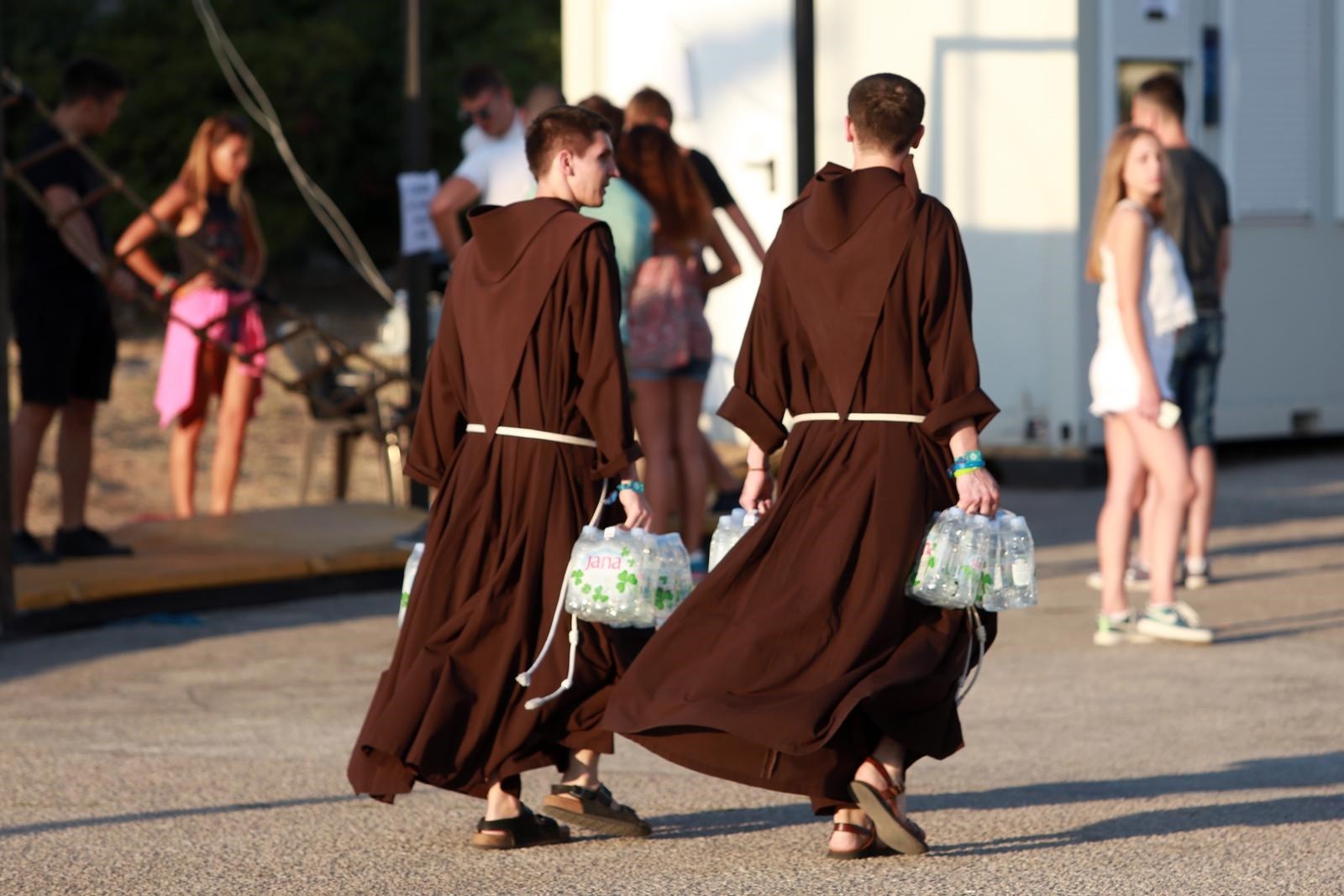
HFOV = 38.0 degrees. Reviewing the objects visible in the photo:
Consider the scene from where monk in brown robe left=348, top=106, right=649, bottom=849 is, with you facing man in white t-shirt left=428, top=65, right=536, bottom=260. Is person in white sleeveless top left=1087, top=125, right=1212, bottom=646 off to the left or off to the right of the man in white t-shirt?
right

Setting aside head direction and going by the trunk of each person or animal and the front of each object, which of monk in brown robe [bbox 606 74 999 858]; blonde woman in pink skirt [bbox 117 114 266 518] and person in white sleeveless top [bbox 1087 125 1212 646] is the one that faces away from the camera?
the monk in brown robe

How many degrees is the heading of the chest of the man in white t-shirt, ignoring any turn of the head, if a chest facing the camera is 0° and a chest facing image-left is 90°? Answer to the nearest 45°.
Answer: approximately 45°

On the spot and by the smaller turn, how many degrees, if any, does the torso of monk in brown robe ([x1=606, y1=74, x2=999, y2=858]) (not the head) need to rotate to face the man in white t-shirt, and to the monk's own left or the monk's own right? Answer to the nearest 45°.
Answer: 0° — they already face them

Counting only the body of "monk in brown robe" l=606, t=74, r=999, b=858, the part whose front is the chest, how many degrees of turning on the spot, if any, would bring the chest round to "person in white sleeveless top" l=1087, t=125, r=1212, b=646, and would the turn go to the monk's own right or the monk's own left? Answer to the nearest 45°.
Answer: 0° — they already face them

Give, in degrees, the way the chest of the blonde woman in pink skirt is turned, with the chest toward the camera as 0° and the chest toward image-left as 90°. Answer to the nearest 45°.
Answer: approximately 315°

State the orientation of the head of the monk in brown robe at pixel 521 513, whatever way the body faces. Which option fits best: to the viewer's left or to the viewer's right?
to the viewer's right

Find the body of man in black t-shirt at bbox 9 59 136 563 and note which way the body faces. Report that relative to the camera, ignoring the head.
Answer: to the viewer's right

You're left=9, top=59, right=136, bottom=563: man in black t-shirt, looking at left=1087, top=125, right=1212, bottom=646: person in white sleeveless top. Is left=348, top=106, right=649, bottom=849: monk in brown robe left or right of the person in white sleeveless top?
right

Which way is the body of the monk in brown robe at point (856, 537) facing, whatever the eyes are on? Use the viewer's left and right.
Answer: facing away from the viewer

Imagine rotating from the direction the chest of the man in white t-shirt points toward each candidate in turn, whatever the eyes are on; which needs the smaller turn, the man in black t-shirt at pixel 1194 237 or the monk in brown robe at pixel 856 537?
the monk in brown robe

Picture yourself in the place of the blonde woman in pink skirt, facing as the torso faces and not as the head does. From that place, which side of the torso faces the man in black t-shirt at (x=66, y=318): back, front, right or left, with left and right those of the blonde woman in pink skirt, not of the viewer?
right

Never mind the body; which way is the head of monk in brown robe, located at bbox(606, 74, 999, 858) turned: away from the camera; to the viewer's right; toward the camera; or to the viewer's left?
away from the camera

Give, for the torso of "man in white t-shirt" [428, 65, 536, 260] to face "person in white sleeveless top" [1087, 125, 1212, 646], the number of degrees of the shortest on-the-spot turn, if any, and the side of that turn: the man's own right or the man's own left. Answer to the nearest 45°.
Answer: approximately 90° to the man's own left
